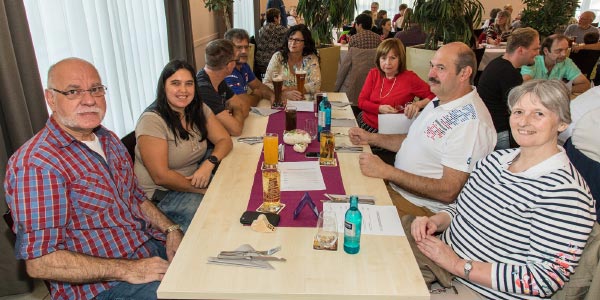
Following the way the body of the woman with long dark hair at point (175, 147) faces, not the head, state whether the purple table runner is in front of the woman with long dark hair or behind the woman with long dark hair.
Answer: in front

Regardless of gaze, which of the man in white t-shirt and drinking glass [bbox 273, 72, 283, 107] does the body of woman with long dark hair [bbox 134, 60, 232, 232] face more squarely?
the man in white t-shirt

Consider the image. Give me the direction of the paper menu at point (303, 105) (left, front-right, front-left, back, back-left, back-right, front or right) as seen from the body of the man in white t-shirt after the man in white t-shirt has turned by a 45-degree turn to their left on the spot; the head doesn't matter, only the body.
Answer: right

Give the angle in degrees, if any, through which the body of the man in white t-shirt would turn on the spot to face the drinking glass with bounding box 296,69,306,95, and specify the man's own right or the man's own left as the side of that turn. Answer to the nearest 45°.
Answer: approximately 45° to the man's own right

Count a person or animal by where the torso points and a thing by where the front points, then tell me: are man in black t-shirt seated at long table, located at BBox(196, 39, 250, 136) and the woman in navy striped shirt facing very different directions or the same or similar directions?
very different directions

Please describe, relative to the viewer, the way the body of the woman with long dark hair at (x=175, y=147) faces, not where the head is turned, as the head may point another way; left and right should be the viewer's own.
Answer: facing the viewer and to the right of the viewer

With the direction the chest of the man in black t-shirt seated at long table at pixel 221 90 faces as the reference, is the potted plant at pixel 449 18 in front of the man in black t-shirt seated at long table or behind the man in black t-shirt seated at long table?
in front

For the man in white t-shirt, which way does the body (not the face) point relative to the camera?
to the viewer's left

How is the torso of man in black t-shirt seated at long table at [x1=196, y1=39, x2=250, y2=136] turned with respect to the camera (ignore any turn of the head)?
to the viewer's right

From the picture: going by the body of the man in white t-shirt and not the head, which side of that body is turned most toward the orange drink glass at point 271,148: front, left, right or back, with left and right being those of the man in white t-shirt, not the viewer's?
front

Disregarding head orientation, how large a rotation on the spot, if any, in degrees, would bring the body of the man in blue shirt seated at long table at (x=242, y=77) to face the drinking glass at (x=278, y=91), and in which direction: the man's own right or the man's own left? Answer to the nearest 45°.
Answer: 0° — they already face it

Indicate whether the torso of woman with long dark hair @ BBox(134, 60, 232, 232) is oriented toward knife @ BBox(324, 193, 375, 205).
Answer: yes

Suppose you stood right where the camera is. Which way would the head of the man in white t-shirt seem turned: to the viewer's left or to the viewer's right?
to the viewer's left

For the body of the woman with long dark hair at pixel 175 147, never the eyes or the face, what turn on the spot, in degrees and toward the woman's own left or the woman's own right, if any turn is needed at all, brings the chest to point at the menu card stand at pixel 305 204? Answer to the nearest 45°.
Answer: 0° — they already face it

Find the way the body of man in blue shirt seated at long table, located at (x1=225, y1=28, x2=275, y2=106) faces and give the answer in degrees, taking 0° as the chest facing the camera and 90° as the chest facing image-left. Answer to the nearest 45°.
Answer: approximately 315°

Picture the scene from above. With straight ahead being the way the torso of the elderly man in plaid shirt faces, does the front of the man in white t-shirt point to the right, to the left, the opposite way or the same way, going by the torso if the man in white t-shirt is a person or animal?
the opposite way
